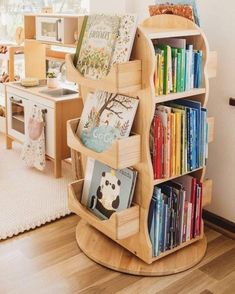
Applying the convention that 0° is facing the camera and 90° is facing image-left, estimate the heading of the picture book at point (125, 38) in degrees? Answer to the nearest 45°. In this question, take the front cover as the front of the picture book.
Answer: approximately 45°

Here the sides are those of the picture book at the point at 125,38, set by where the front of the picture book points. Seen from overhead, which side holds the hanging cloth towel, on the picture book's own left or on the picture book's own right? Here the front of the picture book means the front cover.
on the picture book's own right
